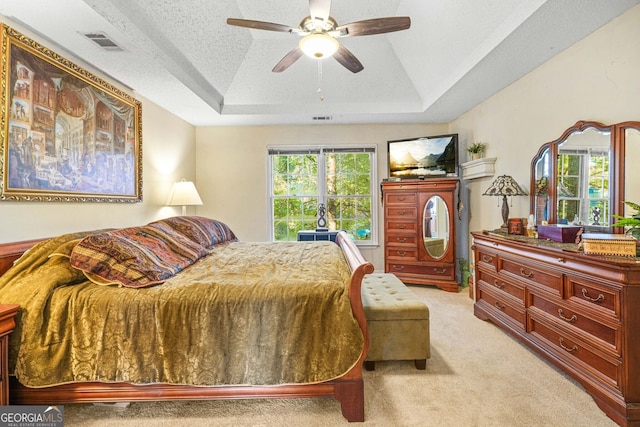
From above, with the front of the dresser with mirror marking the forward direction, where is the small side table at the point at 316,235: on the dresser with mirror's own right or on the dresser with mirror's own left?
on the dresser with mirror's own right

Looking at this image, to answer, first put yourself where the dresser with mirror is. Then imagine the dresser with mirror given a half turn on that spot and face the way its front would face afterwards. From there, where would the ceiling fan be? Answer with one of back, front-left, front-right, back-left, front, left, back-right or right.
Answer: back

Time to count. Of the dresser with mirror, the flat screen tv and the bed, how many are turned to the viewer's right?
1

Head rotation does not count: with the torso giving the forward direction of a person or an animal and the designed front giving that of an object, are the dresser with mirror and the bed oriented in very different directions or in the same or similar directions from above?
very different directions

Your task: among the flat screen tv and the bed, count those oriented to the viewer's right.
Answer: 1

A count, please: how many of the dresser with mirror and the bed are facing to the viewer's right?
1

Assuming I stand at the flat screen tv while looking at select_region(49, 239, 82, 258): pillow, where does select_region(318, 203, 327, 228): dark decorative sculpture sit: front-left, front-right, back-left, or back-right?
front-right

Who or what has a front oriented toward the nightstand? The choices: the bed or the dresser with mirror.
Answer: the dresser with mirror

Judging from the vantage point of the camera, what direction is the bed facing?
facing to the right of the viewer

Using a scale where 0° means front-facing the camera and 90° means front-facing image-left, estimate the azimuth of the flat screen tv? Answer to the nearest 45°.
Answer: approximately 45°

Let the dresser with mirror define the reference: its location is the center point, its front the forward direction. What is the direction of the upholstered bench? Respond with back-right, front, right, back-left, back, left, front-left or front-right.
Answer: front

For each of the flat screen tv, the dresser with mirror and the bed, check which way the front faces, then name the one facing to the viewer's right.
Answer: the bed

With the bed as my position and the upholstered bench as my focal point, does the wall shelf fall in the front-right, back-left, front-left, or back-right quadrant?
front-left

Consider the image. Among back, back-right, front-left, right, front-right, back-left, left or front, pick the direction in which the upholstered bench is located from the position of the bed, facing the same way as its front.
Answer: front

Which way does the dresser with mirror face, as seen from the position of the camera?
facing the viewer and to the left of the viewer

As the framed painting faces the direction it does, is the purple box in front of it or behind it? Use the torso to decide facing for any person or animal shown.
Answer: in front
